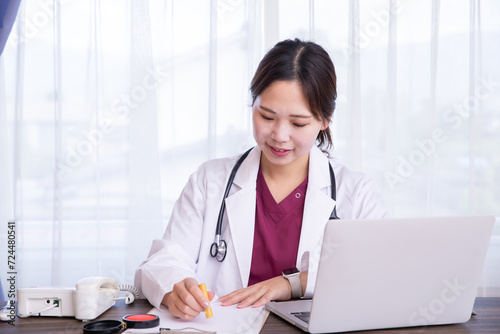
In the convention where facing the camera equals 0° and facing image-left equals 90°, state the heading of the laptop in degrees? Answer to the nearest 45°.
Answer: approximately 135°

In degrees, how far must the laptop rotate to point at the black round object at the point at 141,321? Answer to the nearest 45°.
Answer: approximately 45° to its left

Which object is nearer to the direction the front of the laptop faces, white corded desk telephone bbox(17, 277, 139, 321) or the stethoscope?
the stethoscope

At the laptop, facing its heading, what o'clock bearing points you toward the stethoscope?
The stethoscope is roughly at 12 o'clock from the laptop.

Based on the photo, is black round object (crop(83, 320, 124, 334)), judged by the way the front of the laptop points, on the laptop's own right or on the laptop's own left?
on the laptop's own left
